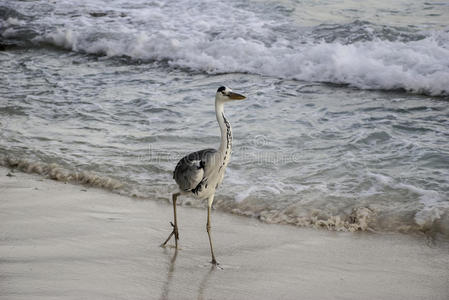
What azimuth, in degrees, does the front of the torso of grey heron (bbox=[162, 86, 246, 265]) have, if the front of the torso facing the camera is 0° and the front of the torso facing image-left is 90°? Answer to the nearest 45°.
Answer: approximately 315°
